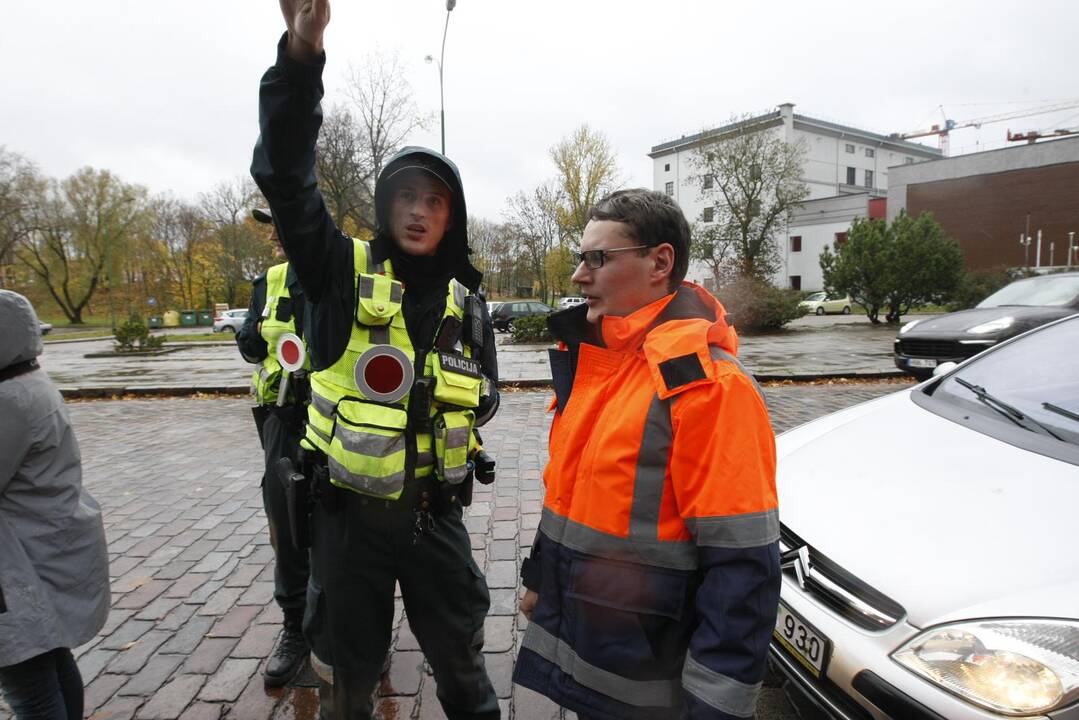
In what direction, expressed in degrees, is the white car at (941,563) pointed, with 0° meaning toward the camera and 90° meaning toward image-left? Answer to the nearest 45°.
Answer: approximately 45°

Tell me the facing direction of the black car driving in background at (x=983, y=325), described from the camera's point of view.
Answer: facing the viewer and to the left of the viewer

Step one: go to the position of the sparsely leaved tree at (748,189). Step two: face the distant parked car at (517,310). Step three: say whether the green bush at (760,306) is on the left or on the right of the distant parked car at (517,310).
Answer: left

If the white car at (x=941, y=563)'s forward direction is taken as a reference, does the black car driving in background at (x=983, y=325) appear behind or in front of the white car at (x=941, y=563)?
behind

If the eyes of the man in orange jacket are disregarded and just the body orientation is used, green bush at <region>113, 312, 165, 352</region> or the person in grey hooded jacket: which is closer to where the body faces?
the person in grey hooded jacket

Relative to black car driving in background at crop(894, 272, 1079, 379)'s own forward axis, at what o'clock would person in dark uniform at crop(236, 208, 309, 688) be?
The person in dark uniform is roughly at 11 o'clock from the black car driving in background.

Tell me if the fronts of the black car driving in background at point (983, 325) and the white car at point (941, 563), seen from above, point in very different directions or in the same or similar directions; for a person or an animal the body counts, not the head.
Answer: same or similar directions

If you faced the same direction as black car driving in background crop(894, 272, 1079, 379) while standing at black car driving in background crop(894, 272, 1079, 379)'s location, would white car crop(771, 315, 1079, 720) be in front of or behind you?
in front

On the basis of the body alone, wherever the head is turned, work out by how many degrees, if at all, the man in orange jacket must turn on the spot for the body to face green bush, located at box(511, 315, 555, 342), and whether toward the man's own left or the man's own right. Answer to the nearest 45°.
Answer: approximately 135° to the man's own right

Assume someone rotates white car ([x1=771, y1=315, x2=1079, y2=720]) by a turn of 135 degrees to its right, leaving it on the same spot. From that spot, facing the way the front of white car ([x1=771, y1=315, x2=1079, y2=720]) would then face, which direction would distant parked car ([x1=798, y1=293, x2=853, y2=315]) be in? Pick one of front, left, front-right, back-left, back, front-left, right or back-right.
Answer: front

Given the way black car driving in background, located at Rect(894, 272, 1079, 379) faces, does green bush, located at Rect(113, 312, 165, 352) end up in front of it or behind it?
in front
